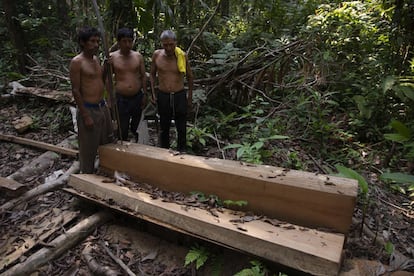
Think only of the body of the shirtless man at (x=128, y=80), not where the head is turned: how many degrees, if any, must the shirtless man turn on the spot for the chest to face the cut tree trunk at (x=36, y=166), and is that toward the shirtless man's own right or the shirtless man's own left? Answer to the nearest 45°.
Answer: approximately 90° to the shirtless man's own right

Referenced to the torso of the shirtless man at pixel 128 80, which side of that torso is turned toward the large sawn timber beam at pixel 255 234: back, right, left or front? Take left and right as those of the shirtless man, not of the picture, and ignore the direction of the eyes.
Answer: front

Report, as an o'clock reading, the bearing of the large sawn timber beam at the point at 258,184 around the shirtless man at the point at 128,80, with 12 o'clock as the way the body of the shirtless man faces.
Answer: The large sawn timber beam is roughly at 11 o'clock from the shirtless man.

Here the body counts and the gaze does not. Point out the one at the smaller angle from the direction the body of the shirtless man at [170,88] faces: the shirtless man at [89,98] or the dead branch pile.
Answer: the shirtless man

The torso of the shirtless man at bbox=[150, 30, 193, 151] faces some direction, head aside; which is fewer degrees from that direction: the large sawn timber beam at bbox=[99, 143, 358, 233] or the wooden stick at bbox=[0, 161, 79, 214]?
the large sawn timber beam

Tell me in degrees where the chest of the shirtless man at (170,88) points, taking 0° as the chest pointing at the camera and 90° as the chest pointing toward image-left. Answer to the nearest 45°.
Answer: approximately 0°

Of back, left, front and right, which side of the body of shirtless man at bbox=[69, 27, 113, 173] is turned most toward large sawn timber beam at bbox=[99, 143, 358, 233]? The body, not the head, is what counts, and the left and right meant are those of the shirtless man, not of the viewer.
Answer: front

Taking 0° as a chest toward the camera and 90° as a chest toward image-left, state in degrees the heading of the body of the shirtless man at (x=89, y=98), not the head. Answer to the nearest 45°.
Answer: approximately 315°

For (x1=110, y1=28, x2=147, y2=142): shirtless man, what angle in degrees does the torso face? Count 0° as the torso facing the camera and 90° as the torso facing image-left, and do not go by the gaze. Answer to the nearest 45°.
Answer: approximately 0°

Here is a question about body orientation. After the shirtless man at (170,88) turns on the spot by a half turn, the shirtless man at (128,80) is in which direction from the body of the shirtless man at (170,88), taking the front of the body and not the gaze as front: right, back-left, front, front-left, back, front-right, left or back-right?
left

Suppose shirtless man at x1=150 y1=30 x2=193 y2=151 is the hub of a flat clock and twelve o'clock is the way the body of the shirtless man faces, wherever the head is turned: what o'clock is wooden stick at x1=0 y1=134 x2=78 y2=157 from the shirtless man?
The wooden stick is roughly at 4 o'clock from the shirtless man.
